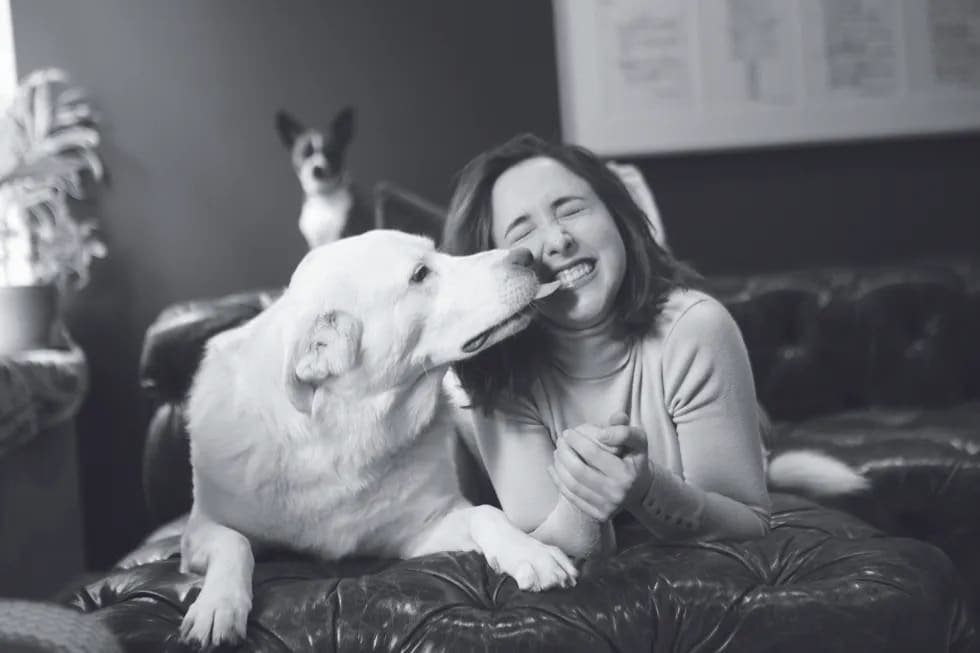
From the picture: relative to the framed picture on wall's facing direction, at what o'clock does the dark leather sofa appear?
The dark leather sofa is roughly at 12 o'clock from the framed picture on wall.

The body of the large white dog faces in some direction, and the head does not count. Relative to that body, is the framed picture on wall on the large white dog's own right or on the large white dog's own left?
on the large white dog's own left

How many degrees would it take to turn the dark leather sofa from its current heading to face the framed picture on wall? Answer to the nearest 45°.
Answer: approximately 180°

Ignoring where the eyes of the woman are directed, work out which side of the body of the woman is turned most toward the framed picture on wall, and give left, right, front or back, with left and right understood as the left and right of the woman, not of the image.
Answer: back
